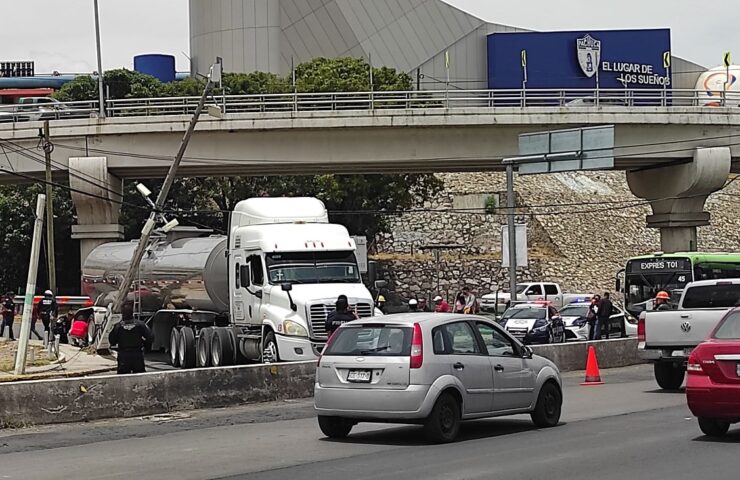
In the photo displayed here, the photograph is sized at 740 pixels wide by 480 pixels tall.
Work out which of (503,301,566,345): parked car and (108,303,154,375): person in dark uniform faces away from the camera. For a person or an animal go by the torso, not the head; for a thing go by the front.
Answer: the person in dark uniform

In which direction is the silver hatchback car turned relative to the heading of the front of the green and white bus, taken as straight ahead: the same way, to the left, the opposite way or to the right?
the opposite way

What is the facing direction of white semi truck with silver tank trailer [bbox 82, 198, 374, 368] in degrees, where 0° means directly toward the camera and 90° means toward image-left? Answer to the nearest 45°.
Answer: approximately 315°

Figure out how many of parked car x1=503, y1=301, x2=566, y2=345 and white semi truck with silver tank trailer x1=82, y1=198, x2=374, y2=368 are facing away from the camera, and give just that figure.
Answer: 0

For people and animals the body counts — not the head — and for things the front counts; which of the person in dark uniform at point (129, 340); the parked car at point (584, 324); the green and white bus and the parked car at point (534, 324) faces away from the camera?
the person in dark uniform

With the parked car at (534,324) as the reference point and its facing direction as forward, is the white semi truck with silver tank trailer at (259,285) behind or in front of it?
in front

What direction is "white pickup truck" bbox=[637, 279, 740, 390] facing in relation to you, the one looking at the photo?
facing away from the viewer and to the right of the viewer

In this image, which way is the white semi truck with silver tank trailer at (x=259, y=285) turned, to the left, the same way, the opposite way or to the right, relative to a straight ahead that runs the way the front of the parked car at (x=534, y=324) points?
to the left
